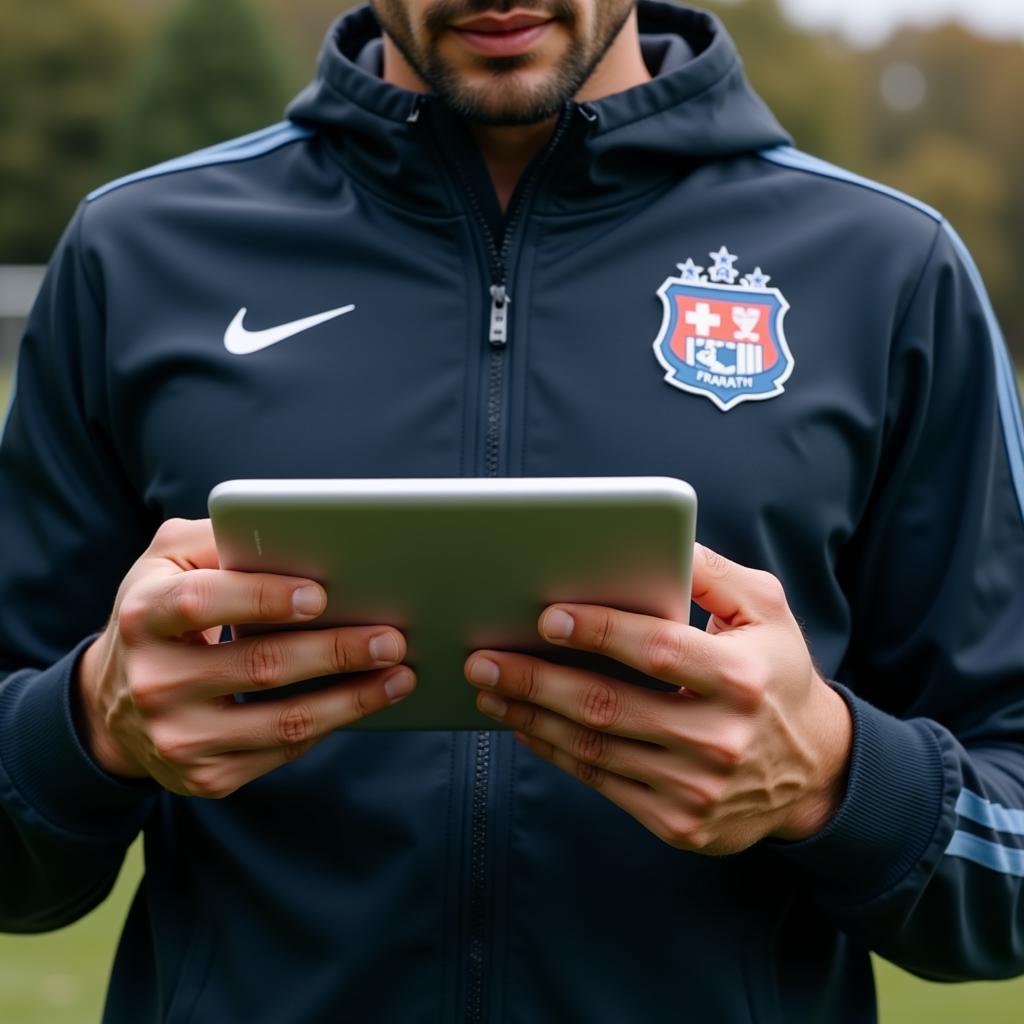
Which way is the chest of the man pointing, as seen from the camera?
toward the camera

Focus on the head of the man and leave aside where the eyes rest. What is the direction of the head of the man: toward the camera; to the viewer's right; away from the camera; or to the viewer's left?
toward the camera

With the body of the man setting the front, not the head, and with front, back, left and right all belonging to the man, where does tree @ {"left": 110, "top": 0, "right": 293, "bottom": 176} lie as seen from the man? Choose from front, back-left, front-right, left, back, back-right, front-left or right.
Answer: back

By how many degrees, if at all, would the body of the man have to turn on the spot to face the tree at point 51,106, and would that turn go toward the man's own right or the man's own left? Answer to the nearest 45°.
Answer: approximately 180°

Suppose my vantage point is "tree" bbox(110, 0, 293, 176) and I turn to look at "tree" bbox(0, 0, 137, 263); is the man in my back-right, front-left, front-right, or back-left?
back-left
